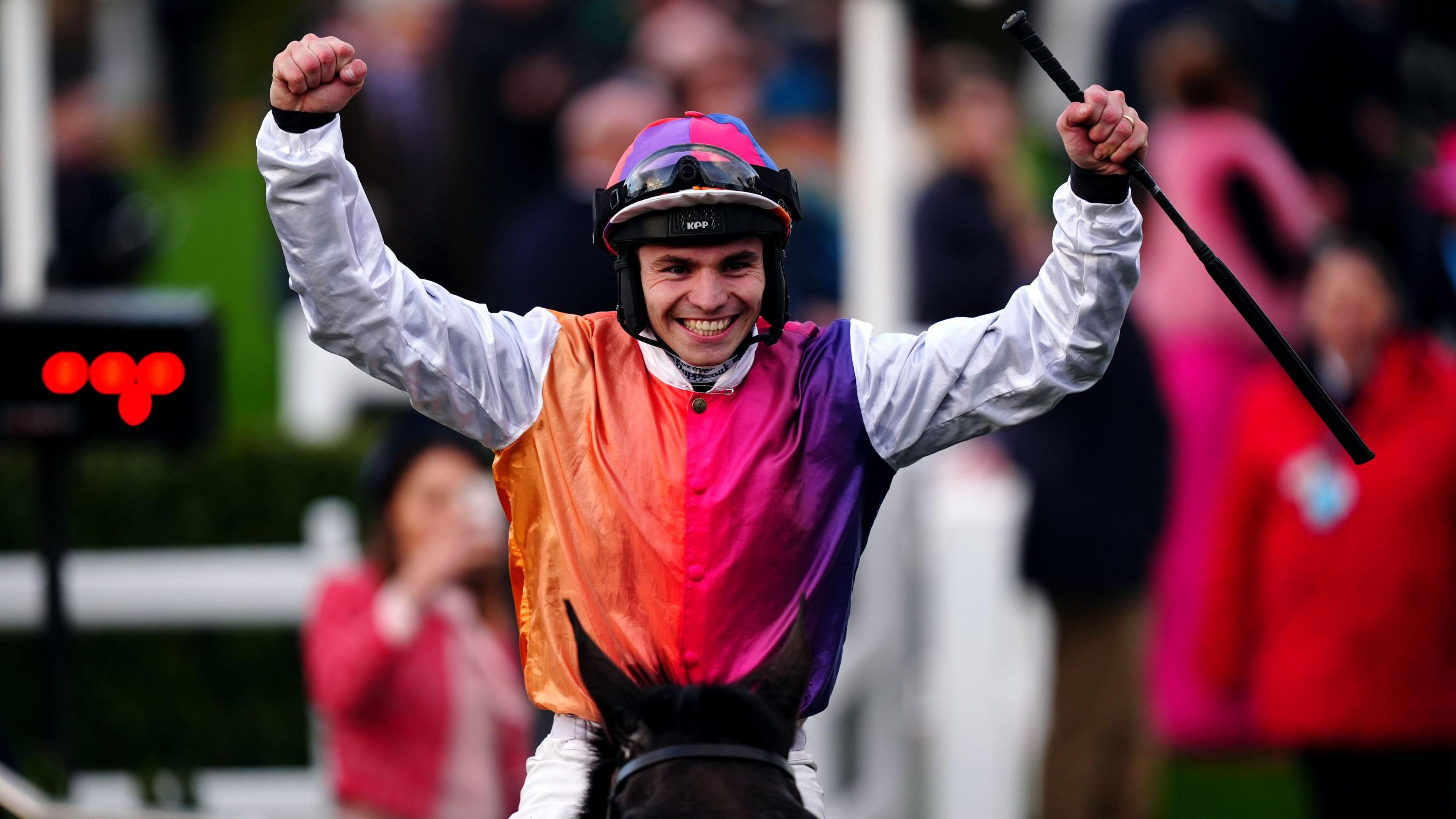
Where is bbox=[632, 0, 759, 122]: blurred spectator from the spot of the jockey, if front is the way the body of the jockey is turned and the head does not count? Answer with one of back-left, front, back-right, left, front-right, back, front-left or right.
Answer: back

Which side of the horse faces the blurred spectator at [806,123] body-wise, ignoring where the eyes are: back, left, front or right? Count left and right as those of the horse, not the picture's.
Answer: back

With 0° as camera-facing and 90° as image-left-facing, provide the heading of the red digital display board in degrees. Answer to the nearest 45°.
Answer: approximately 0°

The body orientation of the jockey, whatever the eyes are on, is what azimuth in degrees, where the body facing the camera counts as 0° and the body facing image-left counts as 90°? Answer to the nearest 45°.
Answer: approximately 0°

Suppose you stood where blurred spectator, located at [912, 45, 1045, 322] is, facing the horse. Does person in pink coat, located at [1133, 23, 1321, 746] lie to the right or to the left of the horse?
left

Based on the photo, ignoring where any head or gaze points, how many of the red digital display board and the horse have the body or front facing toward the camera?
2

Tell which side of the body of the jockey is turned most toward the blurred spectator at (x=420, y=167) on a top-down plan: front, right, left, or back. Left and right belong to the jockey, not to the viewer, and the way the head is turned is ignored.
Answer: back

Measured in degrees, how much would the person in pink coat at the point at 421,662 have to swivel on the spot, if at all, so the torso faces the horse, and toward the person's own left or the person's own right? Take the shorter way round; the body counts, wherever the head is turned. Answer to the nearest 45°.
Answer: approximately 45° to the person's own right

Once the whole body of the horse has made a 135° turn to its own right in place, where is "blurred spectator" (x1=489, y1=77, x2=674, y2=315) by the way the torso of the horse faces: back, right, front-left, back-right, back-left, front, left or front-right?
front-right

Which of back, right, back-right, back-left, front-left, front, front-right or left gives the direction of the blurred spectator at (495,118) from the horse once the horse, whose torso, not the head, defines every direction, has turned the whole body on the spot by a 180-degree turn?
front

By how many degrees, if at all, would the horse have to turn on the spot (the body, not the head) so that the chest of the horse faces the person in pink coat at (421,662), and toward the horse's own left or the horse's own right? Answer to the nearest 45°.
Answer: approximately 180°
